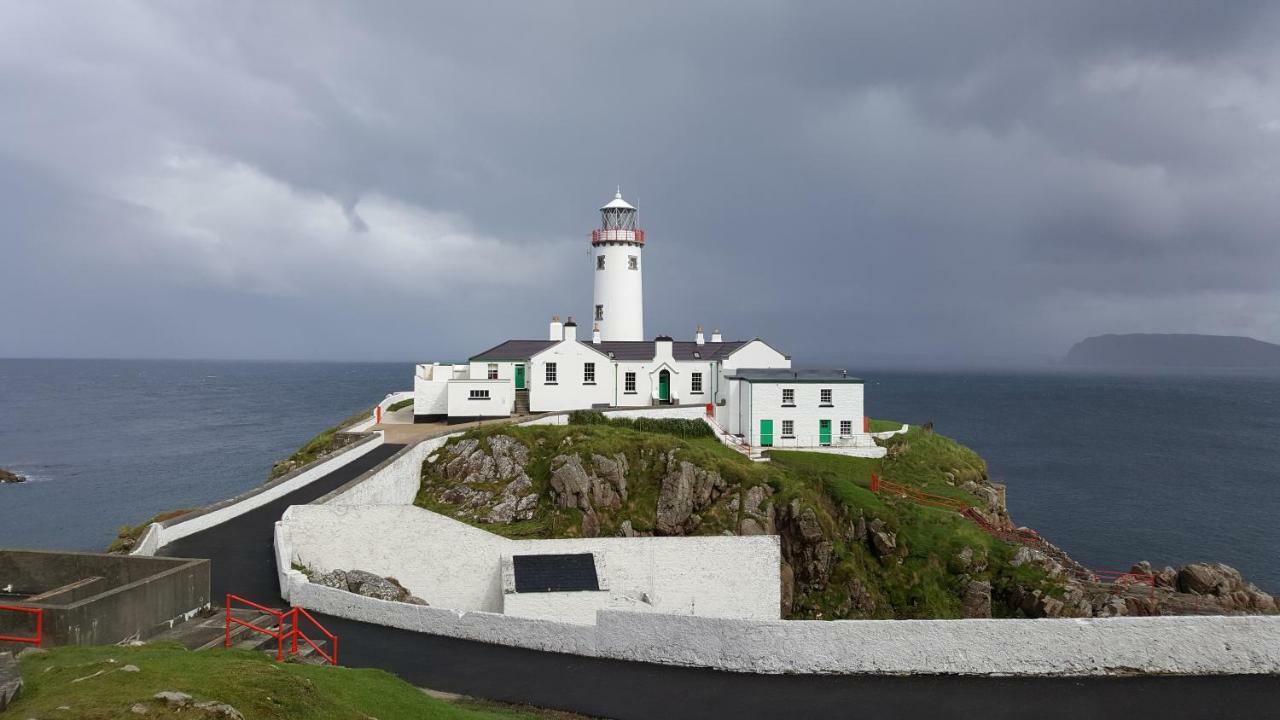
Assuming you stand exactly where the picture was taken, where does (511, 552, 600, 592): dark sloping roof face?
facing the viewer

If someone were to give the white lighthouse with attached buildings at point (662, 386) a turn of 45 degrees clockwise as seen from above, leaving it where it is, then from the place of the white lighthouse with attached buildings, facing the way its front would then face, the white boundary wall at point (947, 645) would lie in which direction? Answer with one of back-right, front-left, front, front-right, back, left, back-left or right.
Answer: front-left

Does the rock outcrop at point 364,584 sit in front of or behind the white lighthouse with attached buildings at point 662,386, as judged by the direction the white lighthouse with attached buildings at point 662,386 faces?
in front

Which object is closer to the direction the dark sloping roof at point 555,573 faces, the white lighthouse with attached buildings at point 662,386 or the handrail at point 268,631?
the handrail

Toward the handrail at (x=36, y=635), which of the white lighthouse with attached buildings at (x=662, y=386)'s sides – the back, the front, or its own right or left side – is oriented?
front

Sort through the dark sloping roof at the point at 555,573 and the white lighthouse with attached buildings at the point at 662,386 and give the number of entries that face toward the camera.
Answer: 2

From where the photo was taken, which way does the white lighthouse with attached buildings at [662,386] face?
toward the camera

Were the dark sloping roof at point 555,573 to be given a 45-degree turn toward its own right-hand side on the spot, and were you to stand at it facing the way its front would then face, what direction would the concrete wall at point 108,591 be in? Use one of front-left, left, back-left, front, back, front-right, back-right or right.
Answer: front
